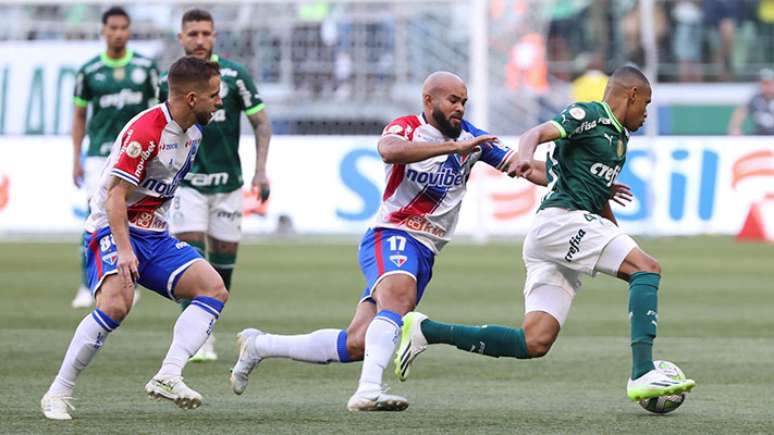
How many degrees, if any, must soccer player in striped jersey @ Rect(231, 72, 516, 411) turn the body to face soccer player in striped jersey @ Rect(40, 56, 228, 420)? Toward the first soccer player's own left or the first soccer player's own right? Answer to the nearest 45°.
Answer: approximately 135° to the first soccer player's own right

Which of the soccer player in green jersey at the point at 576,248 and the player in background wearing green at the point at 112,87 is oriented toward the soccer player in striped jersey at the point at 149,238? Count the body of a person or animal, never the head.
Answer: the player in background wearing green

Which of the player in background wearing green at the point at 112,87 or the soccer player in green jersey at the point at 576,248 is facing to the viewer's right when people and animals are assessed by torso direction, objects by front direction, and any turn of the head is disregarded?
the soccer player in green jersey

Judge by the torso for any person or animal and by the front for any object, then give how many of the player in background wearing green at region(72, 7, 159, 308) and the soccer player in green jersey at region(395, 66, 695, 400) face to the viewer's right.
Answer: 1

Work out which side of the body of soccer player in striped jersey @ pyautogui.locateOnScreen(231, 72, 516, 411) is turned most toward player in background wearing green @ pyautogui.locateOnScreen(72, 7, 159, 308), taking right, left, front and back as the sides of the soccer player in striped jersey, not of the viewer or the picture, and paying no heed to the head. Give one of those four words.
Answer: back

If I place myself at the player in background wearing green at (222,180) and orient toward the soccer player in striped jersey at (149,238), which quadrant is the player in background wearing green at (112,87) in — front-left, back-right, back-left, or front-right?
back-right

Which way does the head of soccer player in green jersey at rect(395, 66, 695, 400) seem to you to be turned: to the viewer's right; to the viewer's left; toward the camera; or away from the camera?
to the viewer's right

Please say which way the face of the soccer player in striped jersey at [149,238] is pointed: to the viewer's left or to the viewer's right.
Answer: to the viewer's right

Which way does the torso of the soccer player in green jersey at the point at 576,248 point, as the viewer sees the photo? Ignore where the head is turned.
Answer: to the viewer's right

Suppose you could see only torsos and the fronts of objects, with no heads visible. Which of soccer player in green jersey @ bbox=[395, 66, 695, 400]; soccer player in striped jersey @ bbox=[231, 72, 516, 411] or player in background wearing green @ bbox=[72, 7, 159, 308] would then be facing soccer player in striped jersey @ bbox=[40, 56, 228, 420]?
the player in background wearing green

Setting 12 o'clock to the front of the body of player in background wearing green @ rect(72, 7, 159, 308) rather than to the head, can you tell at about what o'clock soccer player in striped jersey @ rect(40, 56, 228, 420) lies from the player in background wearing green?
The soccer player in striped jersey is roughly at 12 o'clock from the player in background wearing green.
